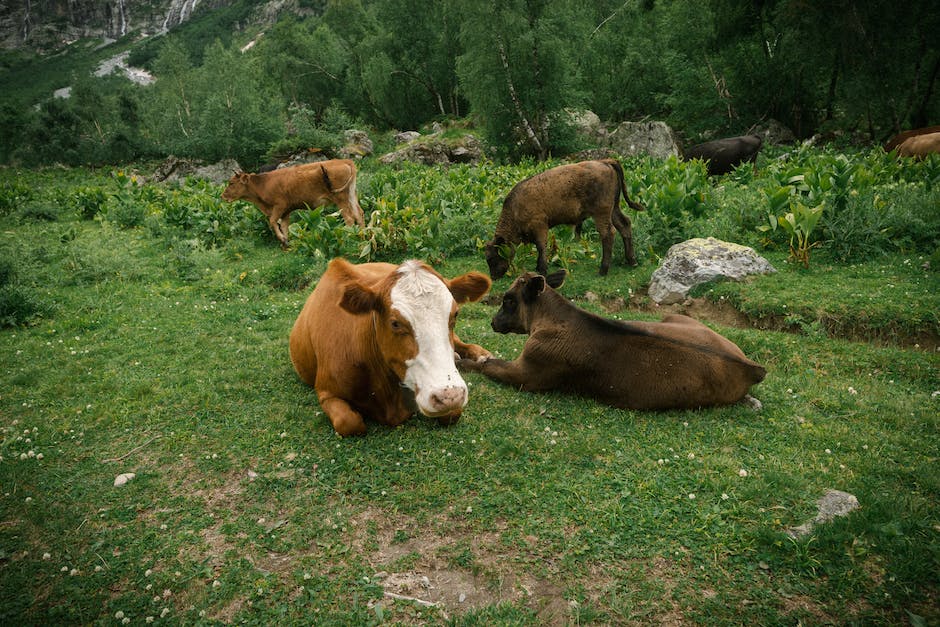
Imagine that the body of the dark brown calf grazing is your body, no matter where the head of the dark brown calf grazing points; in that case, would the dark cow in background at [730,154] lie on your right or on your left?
on your right

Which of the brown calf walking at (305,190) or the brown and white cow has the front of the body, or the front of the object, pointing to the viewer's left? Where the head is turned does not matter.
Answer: the brown calf walking

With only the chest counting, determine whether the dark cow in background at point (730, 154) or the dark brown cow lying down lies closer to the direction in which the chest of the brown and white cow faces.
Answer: the dark brown cow lying down

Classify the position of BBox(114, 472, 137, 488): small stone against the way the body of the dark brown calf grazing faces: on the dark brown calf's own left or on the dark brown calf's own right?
on the dark brown calf's own left

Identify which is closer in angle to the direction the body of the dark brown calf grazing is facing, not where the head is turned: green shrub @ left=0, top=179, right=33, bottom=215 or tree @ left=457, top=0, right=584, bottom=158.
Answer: the green shrub

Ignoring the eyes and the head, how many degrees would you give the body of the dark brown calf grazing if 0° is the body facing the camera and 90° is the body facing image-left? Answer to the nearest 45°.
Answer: approximately 90°

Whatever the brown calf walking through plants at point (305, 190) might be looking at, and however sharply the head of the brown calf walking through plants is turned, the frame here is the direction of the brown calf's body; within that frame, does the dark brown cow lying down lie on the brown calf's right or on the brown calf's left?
on the brown calf's left

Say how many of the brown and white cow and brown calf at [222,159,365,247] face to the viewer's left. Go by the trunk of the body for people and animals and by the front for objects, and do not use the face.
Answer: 1

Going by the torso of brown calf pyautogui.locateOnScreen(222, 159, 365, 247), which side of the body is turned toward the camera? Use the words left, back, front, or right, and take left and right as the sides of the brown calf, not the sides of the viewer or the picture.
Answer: left

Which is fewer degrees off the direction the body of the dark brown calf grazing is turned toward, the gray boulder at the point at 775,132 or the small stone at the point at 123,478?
the small stone
